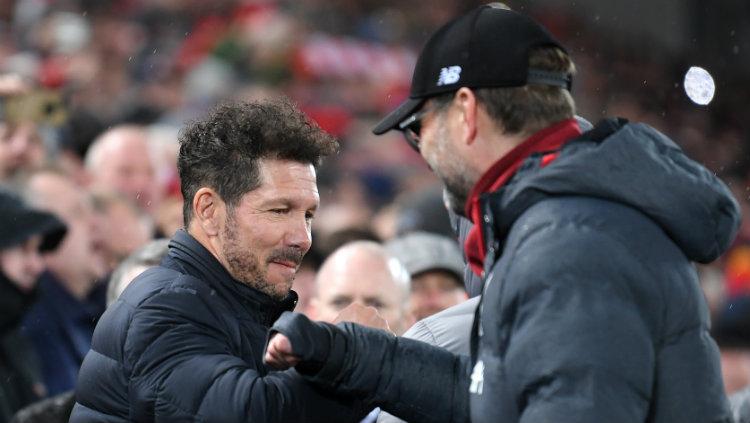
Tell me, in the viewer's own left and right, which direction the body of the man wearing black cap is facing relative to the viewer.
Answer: facing to the left of the viewer

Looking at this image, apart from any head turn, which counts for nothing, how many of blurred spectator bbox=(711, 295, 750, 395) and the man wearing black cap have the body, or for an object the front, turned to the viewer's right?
0

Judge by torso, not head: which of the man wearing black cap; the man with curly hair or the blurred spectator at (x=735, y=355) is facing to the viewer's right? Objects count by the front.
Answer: the man with curly hair

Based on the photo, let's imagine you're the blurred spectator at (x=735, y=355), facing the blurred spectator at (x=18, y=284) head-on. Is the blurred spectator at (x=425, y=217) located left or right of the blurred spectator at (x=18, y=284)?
right

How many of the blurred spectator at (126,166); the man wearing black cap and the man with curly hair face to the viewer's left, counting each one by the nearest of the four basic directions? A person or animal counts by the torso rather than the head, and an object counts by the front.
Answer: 1

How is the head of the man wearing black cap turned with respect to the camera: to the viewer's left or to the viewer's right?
to the viewer's left

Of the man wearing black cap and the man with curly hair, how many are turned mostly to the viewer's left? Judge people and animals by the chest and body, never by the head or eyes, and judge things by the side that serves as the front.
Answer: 1

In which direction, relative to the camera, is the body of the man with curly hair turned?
to the viewer's right

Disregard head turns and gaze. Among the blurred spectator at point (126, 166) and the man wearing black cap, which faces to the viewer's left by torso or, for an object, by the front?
the man wearing black cap

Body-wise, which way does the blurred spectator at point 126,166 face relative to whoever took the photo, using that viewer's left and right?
facing the viewer and to the right of the viewer

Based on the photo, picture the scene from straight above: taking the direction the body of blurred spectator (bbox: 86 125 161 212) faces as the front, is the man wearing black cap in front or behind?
in front

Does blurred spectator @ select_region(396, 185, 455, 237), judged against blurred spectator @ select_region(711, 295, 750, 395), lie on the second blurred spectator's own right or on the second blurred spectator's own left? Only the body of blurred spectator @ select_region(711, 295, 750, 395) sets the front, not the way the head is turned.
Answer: on the second blurred spectator's own right
